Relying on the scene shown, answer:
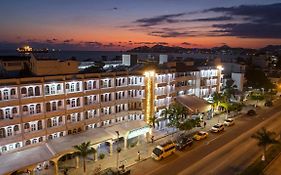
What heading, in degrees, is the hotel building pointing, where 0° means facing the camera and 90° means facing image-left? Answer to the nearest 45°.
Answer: approximately 315°

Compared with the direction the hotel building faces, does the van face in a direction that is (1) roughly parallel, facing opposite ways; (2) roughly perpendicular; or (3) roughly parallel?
roughly perpendicular
